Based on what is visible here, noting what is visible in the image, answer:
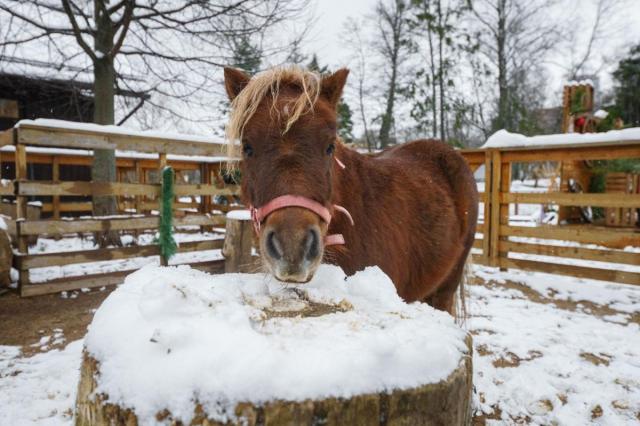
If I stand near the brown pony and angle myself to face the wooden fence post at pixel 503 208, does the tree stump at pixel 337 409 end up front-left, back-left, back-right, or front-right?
back-right

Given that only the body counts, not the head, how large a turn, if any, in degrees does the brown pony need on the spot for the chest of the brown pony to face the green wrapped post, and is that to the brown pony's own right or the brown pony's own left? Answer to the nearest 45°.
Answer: approximately 90° to the brown pony's own right

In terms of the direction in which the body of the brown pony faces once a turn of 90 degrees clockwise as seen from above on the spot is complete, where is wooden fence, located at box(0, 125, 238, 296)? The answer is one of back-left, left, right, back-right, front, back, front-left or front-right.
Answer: front

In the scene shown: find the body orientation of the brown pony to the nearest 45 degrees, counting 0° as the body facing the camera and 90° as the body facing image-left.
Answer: approximately 45°

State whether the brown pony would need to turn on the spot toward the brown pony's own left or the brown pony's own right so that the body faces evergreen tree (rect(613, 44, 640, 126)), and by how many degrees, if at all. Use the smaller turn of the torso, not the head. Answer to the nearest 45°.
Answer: approximately 180°

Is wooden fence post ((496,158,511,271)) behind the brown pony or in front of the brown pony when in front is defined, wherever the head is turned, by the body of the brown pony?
behind

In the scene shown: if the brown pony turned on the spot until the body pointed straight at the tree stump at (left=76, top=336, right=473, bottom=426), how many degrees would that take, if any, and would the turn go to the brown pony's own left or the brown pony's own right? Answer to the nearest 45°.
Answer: approximately 45° to the brown pony's own left

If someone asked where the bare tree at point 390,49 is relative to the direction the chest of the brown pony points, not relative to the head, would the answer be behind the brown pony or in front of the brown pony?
behind
